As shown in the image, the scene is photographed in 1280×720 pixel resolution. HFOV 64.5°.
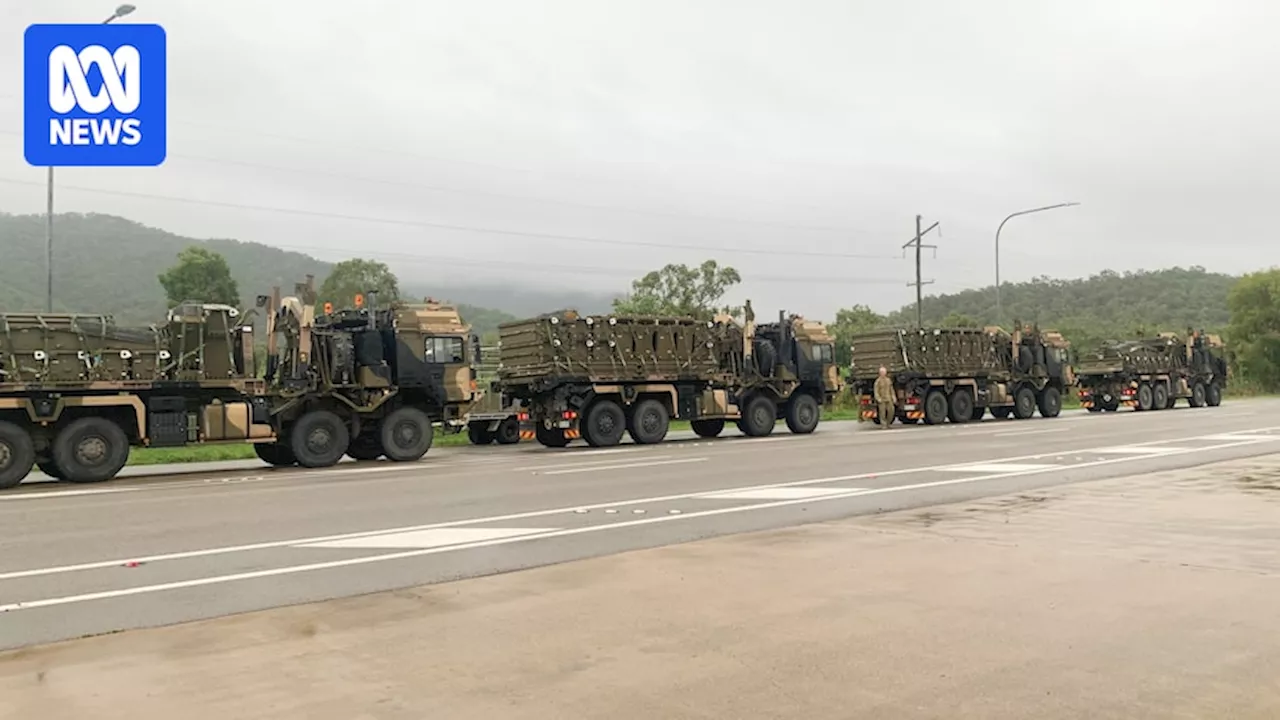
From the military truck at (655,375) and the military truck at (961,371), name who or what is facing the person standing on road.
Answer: the military truck at (655,375)

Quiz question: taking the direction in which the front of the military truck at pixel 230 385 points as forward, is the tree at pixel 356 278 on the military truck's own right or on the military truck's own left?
on the military truck's own left

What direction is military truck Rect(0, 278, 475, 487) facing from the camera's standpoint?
to the viewer's right

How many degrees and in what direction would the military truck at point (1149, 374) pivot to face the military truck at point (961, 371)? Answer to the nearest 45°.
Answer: approximately 180°

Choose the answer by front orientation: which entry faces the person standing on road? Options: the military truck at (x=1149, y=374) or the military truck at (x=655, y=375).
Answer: the military truck at (x=655, y=375)

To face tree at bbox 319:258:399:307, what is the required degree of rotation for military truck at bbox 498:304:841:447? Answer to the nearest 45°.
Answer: approximately 90° to its left

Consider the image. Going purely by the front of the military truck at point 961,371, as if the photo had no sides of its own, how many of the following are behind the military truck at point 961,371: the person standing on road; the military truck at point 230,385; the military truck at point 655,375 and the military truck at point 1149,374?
3

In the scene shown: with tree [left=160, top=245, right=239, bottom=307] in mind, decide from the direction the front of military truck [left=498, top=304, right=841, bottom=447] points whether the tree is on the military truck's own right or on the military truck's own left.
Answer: on the military truck's own left

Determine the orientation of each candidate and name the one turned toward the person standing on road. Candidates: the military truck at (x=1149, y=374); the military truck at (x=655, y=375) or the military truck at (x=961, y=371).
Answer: the military truck at (x=655, y=375)

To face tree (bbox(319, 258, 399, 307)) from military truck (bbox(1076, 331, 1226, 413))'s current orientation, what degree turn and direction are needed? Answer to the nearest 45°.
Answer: approximately 135° to its left
